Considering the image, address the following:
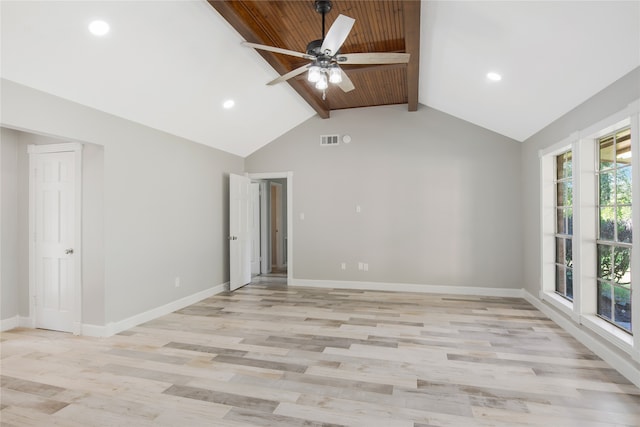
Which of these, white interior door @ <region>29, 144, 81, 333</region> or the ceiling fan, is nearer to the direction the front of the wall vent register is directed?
the ceiling fan

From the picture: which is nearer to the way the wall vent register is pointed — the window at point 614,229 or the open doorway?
the window

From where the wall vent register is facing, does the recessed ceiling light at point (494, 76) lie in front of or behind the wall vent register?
in front

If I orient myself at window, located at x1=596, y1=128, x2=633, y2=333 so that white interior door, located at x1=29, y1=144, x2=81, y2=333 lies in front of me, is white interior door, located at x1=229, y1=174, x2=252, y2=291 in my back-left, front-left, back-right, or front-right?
front-right

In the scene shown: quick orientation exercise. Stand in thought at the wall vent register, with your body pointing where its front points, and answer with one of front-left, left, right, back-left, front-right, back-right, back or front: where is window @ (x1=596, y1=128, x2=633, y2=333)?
front-left

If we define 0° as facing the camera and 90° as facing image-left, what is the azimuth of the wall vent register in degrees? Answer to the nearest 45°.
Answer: approximately 0°

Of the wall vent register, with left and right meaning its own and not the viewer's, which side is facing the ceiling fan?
front

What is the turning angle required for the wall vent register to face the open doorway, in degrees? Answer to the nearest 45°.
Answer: approximately 135° to its right

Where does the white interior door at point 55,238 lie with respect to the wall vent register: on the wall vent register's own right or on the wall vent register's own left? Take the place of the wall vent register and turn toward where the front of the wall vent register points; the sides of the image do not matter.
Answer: on the wall vent register's own right

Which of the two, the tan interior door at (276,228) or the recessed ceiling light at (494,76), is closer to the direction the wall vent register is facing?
the recessed ceiling light
